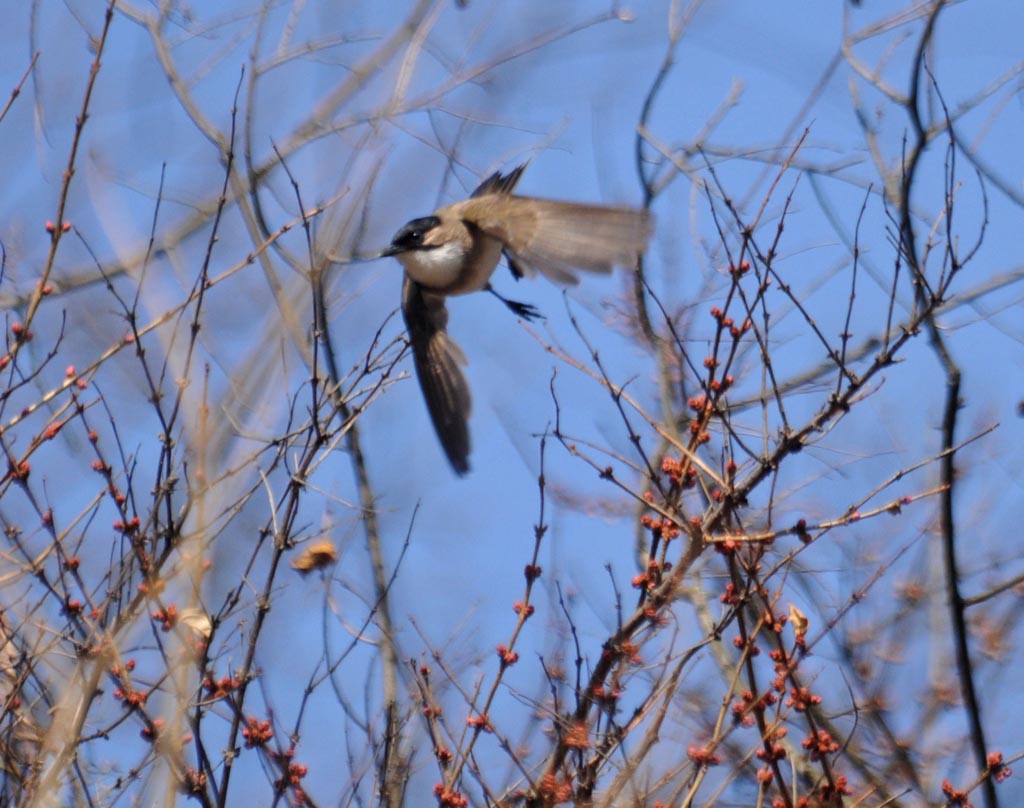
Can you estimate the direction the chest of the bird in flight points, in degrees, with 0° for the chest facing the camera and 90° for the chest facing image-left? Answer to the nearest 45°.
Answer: approximately 45°
